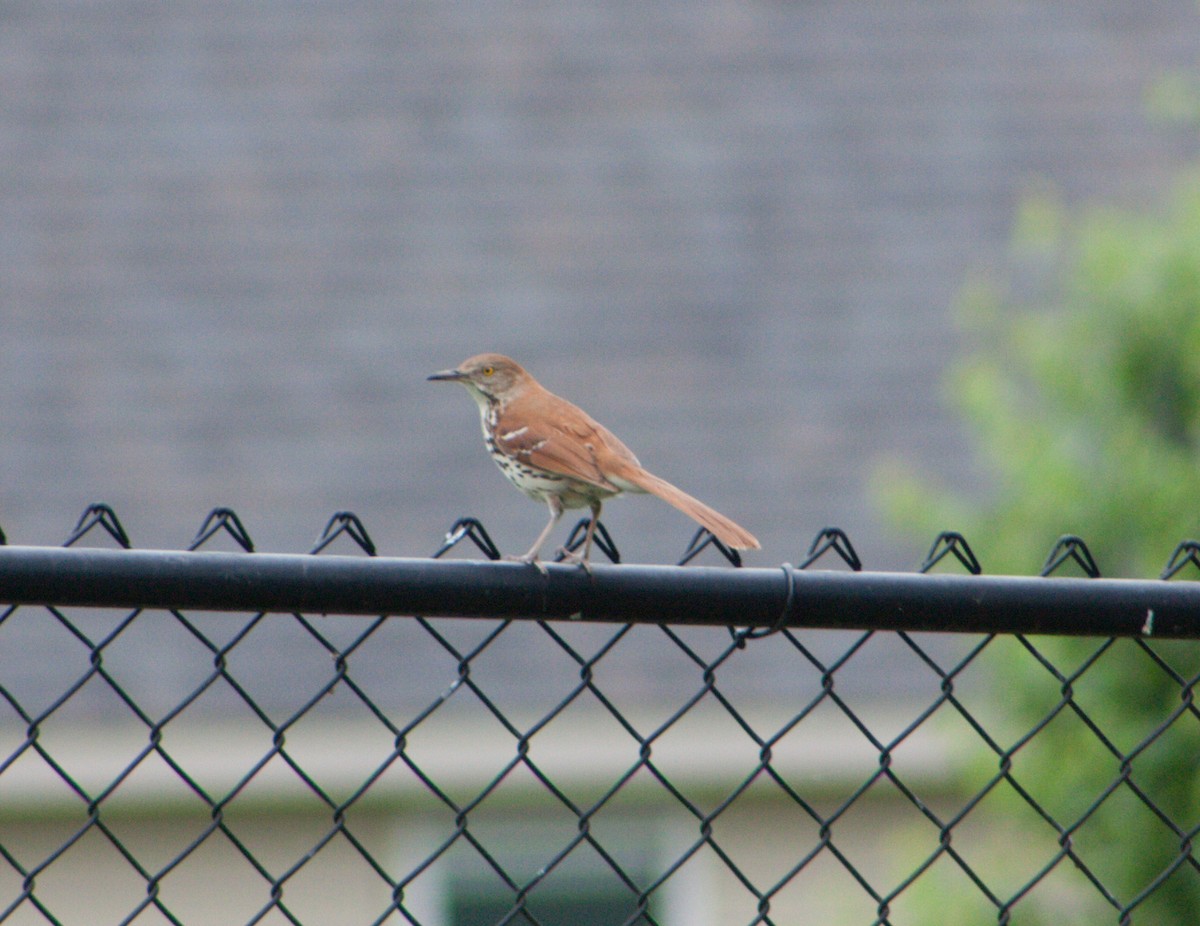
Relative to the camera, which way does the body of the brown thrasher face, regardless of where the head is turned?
to the viewer's left
